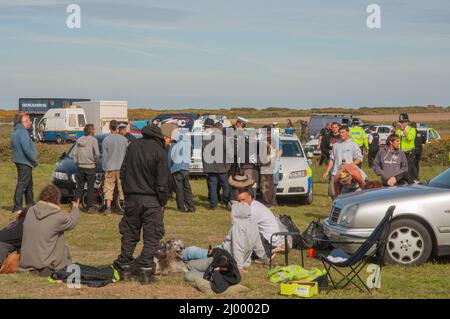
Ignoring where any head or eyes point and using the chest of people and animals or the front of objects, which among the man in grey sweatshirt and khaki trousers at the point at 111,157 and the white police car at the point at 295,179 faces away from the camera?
the man in grey sweatshirt and khaki trousers

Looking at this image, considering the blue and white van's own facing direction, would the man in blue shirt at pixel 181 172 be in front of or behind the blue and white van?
behind

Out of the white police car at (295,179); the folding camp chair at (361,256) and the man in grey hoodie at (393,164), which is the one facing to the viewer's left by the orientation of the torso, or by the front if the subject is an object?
the folding camp chair

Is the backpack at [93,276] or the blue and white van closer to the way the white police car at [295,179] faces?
the backpack

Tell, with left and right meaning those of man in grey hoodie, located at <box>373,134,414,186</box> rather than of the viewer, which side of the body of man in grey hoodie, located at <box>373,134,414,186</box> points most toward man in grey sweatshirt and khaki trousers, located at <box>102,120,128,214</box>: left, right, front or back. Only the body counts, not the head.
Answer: right

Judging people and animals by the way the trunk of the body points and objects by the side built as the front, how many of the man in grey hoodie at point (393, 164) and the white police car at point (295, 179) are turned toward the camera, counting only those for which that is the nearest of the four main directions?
2

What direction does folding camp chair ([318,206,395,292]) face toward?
to the viewer's left

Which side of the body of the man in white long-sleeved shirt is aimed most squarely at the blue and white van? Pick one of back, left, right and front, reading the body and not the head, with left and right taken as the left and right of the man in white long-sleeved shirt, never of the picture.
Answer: right

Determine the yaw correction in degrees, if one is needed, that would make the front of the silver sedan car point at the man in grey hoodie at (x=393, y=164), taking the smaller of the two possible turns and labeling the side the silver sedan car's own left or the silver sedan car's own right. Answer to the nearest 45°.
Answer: approximately 135° to the silver sedan car's own right

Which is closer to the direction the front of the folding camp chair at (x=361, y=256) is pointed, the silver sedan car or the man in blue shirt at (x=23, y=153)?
the man in blue shirt
